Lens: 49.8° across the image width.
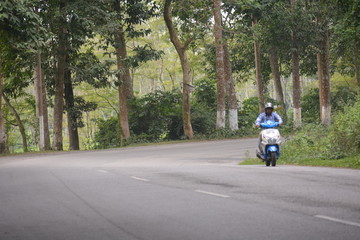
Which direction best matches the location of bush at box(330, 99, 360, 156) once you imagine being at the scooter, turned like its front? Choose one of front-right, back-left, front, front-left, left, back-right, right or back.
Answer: back-left

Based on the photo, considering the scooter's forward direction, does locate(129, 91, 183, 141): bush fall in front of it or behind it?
behind

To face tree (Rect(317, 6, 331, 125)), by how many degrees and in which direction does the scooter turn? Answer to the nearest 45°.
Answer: approximately 180°

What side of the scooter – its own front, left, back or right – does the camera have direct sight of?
front

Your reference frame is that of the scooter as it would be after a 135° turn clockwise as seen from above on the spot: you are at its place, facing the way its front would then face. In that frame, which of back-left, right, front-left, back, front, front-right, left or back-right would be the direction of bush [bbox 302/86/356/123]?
front-right

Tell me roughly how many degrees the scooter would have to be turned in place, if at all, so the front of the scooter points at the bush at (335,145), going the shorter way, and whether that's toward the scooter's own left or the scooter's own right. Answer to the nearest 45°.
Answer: approximately 135° to the scooter's own left

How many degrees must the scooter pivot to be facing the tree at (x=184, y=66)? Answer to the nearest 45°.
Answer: approximately 180°

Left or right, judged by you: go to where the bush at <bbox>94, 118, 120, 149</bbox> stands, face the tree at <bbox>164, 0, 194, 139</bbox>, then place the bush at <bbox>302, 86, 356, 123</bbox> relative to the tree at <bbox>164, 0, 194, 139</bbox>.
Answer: right

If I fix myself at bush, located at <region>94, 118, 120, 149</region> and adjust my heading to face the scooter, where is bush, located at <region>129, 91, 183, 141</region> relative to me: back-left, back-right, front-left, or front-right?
back-left
